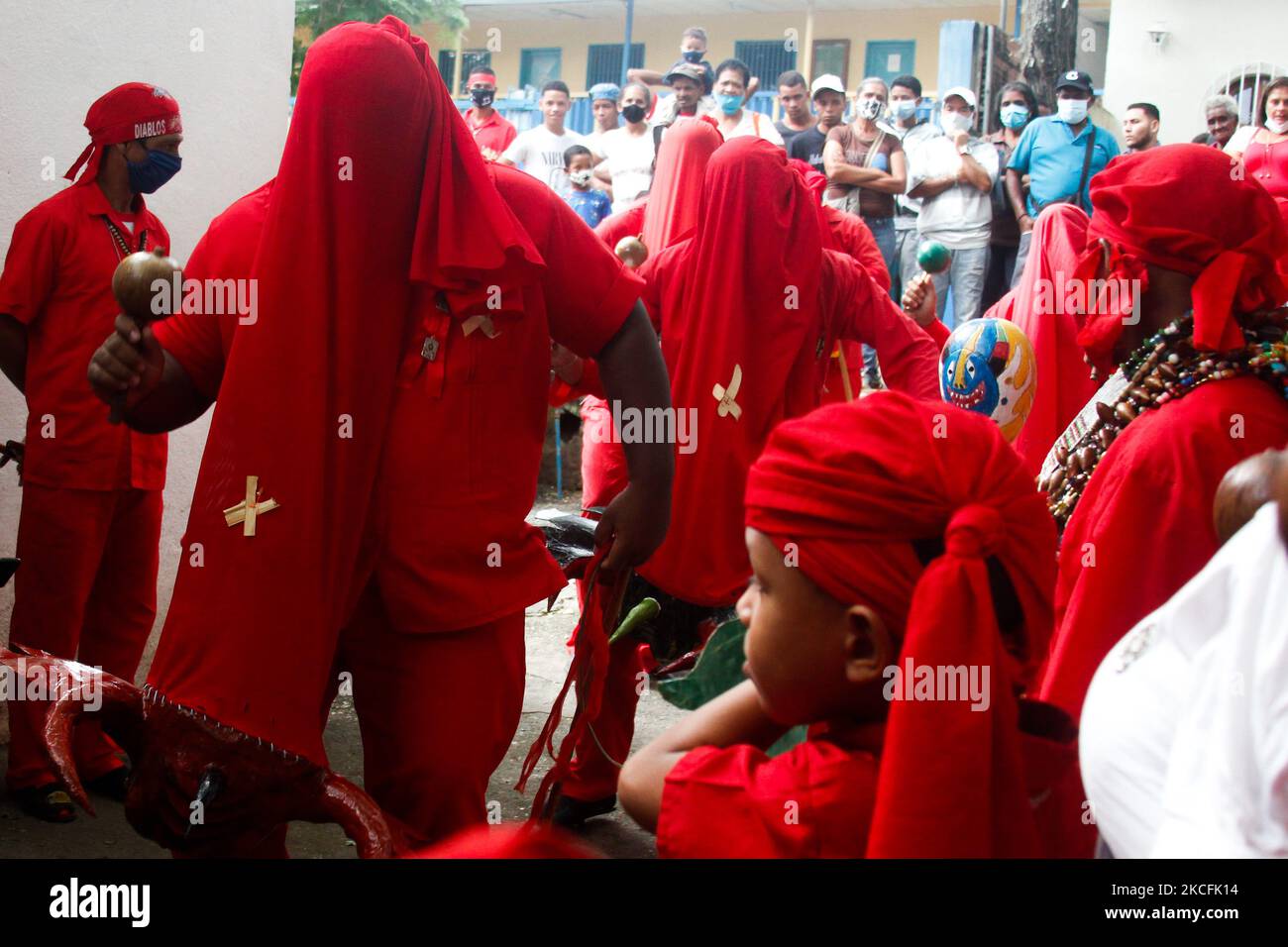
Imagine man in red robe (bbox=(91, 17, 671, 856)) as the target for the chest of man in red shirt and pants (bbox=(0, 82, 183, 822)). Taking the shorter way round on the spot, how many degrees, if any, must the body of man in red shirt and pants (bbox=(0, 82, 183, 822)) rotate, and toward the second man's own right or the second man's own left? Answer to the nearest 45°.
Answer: approximately 45° to the second man's own right

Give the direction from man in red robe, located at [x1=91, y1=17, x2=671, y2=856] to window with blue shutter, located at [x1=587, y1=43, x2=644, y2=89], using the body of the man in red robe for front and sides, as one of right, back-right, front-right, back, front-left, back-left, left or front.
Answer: back

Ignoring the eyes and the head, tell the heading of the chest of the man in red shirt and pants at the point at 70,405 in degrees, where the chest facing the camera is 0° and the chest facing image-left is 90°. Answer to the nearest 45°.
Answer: approximately 315°

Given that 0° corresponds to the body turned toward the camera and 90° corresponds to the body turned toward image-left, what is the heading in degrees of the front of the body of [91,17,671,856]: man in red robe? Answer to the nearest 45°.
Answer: approximately 0°

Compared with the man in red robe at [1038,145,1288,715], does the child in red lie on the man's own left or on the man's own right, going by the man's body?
on the man's own left

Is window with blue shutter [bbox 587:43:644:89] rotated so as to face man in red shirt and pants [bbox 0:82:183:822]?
yes

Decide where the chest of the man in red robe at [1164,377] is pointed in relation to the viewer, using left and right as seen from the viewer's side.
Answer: facing to the left of the viewer

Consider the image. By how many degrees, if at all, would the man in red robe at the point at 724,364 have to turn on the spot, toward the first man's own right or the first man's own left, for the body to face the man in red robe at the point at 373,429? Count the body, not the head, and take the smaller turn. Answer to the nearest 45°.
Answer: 0° — they already face them

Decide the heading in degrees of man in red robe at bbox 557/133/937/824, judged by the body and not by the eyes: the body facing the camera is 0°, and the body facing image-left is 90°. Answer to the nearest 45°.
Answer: approximately 0°

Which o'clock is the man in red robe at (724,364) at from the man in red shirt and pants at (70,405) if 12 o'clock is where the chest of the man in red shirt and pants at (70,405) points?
the man in red robe at (724,364) is roughly at 11 o'clock from the man in red shirt and pants at (70,405).
